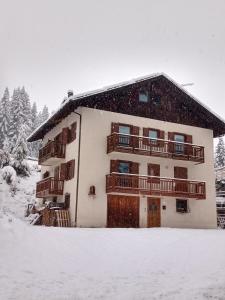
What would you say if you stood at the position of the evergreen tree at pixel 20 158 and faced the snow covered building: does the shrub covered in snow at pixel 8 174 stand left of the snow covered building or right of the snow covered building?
right

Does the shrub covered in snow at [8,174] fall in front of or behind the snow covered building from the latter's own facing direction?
behind

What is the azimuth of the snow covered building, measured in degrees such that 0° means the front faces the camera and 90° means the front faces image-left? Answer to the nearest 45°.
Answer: approximately 315°

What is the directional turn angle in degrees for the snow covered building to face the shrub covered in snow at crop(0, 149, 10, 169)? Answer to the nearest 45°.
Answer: approximately 135° to its right

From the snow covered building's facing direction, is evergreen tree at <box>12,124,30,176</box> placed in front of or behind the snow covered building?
behind

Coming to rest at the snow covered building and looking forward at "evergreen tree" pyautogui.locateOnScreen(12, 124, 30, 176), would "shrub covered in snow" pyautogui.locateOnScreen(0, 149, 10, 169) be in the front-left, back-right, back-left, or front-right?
front-left
